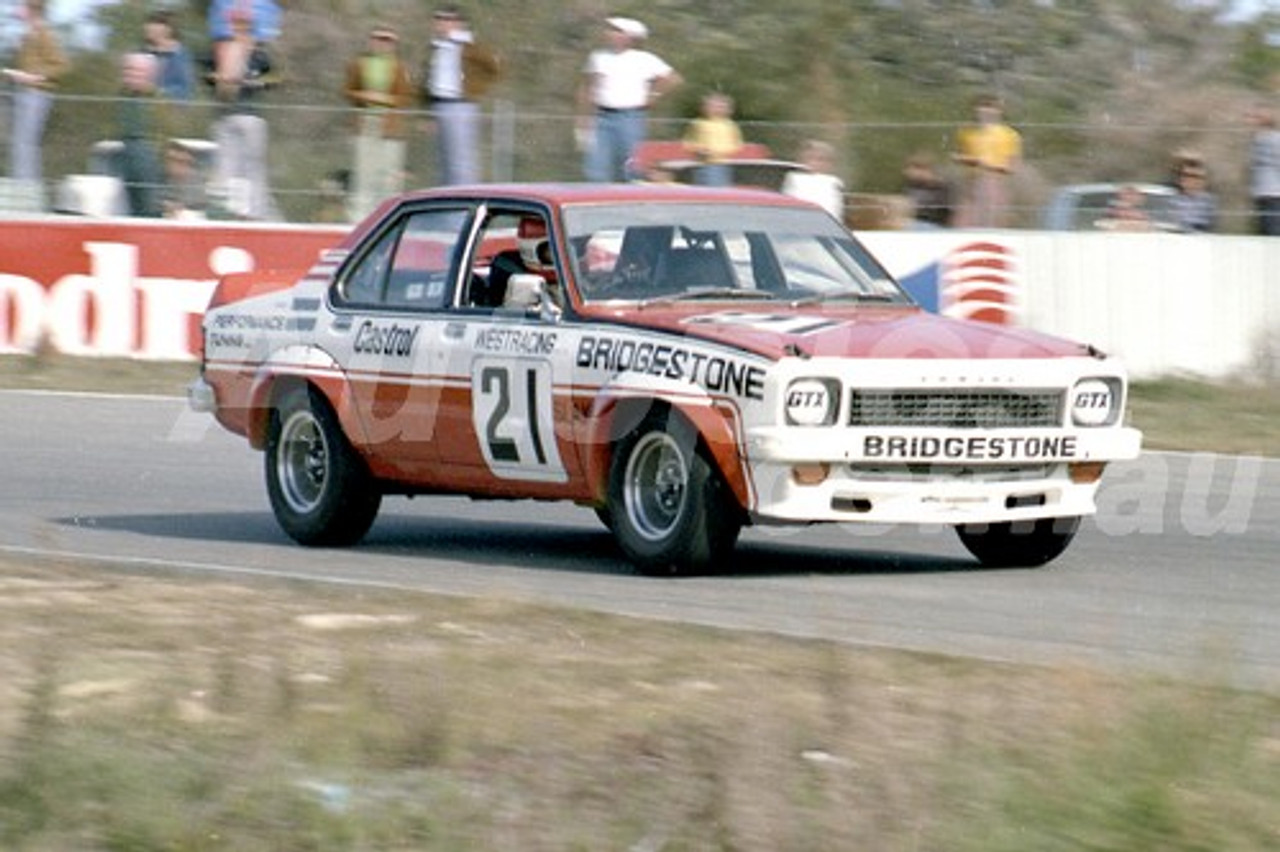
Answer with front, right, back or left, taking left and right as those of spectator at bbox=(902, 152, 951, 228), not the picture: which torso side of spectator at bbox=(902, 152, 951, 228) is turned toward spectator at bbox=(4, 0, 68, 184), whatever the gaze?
right

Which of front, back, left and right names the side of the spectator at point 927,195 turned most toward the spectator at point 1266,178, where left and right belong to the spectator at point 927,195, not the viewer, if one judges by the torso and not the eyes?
left

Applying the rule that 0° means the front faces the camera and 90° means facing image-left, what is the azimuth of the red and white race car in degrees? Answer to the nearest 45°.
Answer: approximately 315°

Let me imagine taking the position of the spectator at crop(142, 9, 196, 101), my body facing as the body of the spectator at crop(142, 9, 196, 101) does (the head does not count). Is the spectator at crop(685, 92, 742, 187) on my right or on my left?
on my left

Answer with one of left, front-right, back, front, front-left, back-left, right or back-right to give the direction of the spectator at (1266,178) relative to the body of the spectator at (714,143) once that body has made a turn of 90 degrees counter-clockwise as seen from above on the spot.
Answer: front

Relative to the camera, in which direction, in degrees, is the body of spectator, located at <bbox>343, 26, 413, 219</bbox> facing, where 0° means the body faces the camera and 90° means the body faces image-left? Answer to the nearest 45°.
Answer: approximately 0°
